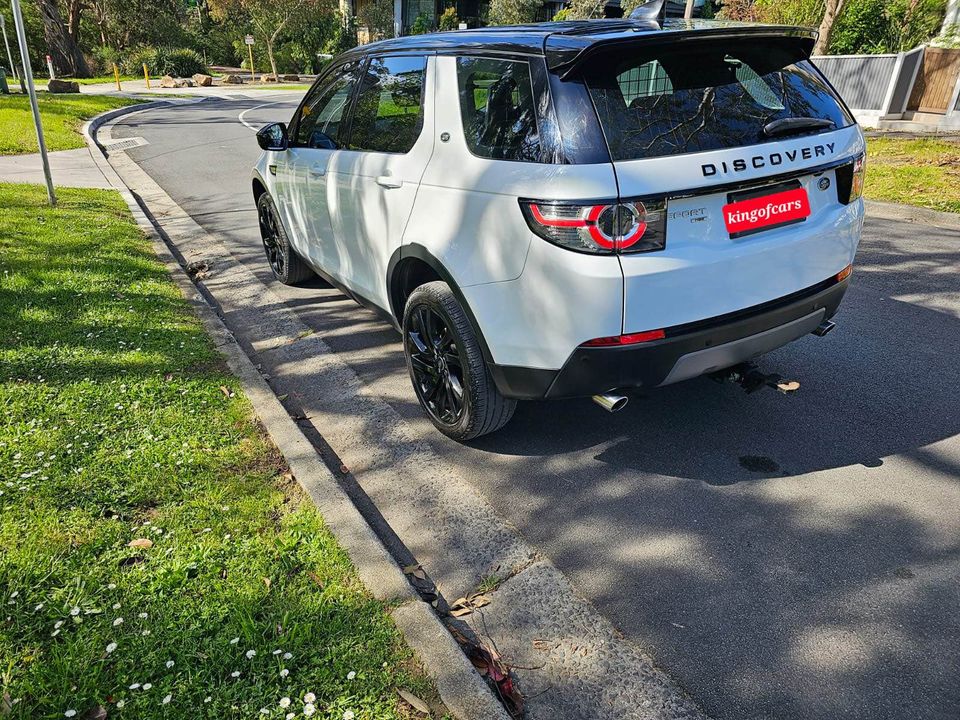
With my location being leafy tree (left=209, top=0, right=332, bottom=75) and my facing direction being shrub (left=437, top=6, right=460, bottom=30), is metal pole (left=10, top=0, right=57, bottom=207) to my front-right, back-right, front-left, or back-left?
back-right

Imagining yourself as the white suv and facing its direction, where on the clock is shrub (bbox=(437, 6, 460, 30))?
The shrub is roughly at 1 o'clock from the white suv.

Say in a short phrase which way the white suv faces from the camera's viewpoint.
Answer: facing away from the viewer and to the left of the viewer

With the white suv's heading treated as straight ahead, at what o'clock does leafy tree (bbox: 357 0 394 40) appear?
The leafy tree is roughly at 1 o'clock from the white suv.

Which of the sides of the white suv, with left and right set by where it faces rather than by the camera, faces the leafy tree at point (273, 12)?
front

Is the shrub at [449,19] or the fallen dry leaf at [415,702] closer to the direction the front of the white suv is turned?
the shrub

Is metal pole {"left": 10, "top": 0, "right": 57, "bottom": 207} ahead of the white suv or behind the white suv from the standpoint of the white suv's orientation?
ahead

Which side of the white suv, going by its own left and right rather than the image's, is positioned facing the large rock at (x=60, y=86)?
front
